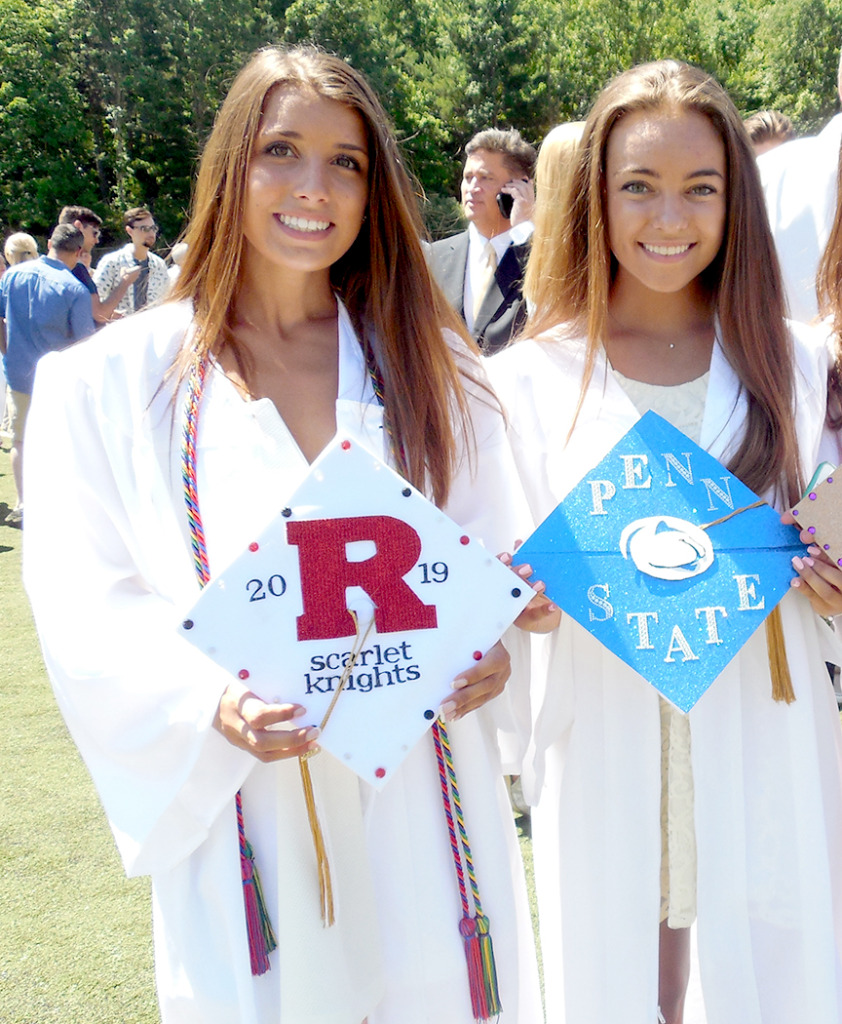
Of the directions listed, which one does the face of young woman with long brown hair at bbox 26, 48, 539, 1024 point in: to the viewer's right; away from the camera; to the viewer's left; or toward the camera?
toward the camera

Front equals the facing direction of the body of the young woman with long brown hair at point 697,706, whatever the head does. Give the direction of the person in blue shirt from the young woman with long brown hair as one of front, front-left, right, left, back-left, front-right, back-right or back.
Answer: back-right

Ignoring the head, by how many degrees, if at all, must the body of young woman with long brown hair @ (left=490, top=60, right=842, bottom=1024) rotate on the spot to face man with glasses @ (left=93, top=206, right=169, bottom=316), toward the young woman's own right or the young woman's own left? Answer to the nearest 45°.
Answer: approximately 135° to the young woman's own right

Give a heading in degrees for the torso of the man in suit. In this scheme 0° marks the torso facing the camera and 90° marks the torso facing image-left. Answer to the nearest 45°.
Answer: approximately 45°

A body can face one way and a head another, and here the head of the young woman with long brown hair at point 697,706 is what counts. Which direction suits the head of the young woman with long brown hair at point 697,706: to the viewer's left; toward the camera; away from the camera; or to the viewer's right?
toward the camera

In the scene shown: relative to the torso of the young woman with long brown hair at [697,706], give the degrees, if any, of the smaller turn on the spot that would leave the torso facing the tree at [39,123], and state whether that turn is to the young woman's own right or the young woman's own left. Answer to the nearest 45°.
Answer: approximately 135° to the young woman's own right

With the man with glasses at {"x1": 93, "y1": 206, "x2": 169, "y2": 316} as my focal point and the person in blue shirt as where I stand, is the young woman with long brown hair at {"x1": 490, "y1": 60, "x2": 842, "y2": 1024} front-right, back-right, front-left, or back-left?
back-right

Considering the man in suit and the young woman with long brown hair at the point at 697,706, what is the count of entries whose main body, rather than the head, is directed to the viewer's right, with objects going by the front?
0

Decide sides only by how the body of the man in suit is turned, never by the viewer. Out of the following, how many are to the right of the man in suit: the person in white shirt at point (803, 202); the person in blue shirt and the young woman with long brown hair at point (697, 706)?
1

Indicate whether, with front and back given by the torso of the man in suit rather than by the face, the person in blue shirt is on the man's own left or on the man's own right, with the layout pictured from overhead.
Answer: on the man's own right

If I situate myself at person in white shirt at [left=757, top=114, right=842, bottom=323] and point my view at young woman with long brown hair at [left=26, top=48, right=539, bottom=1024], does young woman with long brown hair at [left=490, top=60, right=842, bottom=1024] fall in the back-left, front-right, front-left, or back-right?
front-left

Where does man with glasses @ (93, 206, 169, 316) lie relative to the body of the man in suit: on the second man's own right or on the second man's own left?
on the second man's own right

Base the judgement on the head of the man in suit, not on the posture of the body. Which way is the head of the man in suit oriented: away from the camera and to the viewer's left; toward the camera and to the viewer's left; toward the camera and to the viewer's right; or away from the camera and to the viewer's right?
toward the camera and to the viewer's left

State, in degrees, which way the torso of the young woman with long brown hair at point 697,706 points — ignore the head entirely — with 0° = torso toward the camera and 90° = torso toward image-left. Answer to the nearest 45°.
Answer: approximately 0°

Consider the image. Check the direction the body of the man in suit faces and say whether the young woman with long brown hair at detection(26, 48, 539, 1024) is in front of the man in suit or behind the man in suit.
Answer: in front
